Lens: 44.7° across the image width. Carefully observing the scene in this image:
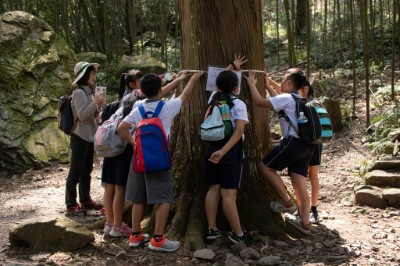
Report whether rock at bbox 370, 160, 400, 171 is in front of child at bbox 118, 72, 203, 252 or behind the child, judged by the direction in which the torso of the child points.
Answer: in front

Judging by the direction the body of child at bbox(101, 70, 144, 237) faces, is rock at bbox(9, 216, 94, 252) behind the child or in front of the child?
behind

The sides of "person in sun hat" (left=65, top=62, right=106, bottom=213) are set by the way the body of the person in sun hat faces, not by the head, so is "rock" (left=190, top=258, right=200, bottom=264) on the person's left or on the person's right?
on the person's right

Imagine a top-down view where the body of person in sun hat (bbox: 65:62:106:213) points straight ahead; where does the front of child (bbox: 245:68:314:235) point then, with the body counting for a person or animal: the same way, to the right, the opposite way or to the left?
the opposite way

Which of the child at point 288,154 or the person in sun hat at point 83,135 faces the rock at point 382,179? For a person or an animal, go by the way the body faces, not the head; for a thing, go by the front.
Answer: the person in sun hat at point 83,135

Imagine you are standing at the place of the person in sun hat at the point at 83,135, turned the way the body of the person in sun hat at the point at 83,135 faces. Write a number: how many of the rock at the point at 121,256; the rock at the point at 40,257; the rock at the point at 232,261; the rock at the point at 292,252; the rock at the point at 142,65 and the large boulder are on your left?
2

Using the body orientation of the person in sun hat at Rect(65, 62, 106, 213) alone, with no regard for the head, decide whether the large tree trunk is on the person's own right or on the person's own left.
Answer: on the person's own right

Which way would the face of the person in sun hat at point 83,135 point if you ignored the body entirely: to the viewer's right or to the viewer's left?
to the viewer's right

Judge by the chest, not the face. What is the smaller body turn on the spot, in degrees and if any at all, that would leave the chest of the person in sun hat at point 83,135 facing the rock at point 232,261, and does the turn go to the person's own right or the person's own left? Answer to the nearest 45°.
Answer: approximately 45° to the person's own right

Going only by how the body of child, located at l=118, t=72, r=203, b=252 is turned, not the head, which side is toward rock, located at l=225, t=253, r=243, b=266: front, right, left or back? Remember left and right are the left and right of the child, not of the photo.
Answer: right

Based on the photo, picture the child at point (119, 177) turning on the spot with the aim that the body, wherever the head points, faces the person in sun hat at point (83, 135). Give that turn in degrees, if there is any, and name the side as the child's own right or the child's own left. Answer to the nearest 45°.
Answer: approximately 90° to the child's own left

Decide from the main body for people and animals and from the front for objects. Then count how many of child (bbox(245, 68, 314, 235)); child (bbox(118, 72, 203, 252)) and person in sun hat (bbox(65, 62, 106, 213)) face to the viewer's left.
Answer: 1

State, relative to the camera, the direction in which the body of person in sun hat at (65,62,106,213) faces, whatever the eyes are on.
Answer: to the viewer's right

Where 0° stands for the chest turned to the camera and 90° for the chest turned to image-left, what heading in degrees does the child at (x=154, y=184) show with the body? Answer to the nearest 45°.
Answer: approximately 225°

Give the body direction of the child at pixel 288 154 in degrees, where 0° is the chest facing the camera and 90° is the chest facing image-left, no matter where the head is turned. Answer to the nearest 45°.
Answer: approximately 90°
